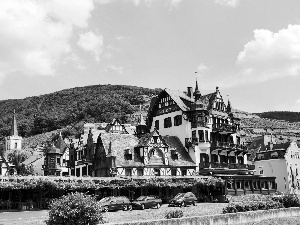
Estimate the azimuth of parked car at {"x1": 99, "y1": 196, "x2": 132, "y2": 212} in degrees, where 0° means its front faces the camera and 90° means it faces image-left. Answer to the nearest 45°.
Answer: approximately 45°

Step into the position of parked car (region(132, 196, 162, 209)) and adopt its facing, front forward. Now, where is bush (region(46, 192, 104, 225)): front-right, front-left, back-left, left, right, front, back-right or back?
front-left

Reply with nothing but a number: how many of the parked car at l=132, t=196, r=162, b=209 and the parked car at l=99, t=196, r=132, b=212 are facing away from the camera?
0

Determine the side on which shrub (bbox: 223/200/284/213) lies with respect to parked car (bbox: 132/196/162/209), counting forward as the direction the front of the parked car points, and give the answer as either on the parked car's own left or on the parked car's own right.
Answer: on the parked car's own left

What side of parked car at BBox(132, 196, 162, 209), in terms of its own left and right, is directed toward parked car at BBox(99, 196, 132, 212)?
front

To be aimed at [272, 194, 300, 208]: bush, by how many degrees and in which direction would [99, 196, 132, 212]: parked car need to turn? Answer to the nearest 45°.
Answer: approximately 135° to its left

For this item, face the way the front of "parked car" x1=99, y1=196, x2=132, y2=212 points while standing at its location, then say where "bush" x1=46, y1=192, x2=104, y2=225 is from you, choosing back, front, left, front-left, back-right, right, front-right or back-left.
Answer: front-left
